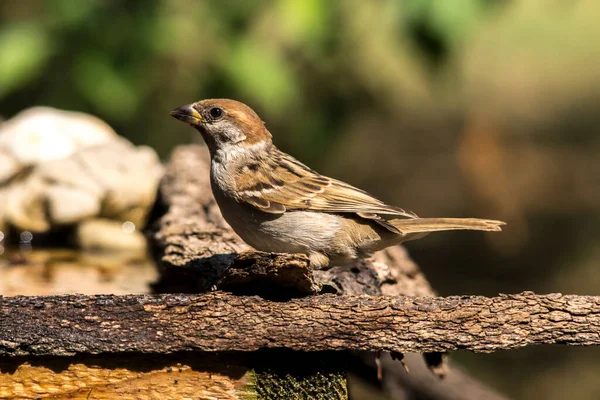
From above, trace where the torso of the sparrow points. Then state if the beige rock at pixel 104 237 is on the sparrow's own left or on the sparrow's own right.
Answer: on the sparrow's own right

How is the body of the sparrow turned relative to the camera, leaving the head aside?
to the viewer's left

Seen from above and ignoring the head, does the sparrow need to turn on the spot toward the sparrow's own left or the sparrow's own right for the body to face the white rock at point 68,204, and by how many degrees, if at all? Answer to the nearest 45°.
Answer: approximately 45° to the sparrow's own right
